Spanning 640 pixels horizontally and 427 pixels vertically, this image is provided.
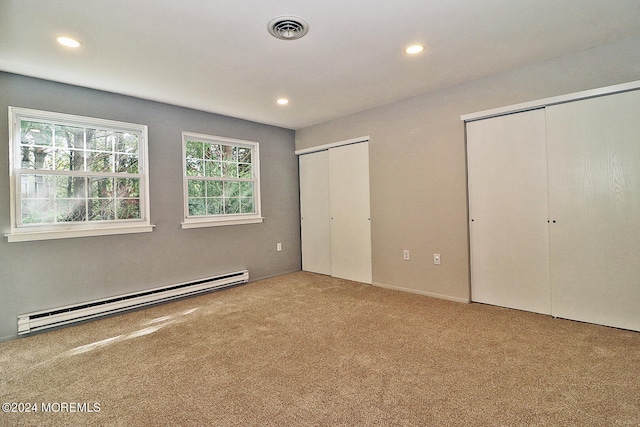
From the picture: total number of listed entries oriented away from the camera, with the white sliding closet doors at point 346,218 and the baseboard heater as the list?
0

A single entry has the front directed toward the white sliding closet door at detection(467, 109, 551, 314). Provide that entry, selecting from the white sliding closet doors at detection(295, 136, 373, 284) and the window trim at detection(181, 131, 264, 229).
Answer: the window trim

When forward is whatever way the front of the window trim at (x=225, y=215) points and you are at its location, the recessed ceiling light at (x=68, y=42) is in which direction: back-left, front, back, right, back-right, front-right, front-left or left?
right

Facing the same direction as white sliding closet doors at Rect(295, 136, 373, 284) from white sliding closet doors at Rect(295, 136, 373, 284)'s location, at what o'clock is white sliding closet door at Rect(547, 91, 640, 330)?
The white sliding closet door is roughly at 9 o'clock from the white sliding closet doors.

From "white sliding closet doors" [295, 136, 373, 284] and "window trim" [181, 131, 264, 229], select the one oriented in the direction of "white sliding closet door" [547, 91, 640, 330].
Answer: the window trim

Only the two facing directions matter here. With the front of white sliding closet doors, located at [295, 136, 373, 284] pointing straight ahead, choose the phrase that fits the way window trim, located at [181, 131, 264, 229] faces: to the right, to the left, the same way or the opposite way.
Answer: to the left

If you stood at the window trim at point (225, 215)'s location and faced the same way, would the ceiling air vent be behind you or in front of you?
in front

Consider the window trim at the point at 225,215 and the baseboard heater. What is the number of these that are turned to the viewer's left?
0

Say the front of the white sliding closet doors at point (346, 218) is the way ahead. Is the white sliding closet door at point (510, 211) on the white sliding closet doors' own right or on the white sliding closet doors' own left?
on the white sliding closet doors' own left

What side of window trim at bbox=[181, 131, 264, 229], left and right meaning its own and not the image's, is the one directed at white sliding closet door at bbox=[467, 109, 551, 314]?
front

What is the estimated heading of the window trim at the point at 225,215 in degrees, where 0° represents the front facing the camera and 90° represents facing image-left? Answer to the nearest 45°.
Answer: approximately 315°

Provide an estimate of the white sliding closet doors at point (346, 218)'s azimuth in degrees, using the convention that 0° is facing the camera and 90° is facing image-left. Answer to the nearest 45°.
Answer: approximately 45°

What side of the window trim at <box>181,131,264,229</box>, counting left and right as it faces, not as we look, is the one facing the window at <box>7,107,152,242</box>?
right

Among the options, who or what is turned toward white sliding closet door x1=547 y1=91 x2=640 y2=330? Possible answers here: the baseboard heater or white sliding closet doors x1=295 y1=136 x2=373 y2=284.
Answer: the baseboard heater

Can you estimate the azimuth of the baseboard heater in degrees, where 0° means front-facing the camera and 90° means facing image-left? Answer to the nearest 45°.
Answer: approximately 315°
